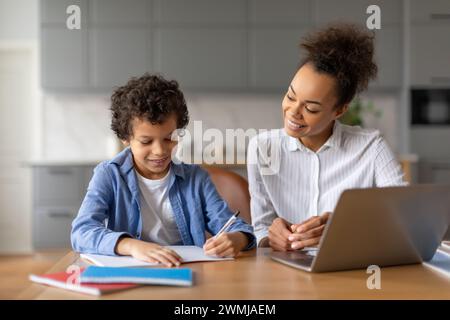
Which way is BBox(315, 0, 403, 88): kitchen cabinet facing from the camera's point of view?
toward the camera

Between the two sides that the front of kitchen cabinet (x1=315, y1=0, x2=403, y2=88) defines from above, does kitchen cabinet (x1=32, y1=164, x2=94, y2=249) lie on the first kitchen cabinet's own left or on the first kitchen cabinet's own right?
on the first kitchen cabinet's own right

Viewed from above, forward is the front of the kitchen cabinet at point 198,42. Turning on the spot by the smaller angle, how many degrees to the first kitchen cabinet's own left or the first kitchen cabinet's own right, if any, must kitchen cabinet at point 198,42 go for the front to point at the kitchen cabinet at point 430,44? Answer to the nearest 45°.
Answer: approximately 90° to the first kitchen cabinet's own left

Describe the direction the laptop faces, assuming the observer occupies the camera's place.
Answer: facing away from the viewer and to the left of the viewer

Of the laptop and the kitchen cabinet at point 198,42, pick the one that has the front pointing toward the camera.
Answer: the kitchen cabinet

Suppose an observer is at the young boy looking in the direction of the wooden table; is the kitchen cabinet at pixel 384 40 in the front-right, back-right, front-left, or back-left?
back-left

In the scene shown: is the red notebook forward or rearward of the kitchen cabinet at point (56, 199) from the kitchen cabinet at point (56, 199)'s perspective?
forward

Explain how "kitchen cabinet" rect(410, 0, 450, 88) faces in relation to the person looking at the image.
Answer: facing the viewer

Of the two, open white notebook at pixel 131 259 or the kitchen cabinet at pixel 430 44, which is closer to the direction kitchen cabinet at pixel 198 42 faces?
the open white notebook

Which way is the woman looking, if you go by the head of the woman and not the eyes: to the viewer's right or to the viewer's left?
to the viewer's left

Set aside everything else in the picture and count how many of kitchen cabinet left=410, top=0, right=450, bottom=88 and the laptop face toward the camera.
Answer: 1

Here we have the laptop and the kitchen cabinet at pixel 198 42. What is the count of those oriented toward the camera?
1

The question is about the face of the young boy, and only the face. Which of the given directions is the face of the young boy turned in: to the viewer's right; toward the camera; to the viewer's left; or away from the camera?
toward the camera

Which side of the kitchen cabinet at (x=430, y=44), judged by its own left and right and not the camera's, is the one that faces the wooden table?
front

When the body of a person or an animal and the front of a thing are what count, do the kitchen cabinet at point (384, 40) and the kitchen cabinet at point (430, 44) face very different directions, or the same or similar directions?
same or similar directions

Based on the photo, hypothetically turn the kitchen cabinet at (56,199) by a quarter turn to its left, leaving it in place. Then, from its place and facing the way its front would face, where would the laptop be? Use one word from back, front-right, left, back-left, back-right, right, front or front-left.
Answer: right

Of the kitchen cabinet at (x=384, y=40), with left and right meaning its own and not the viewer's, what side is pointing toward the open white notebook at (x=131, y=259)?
front
